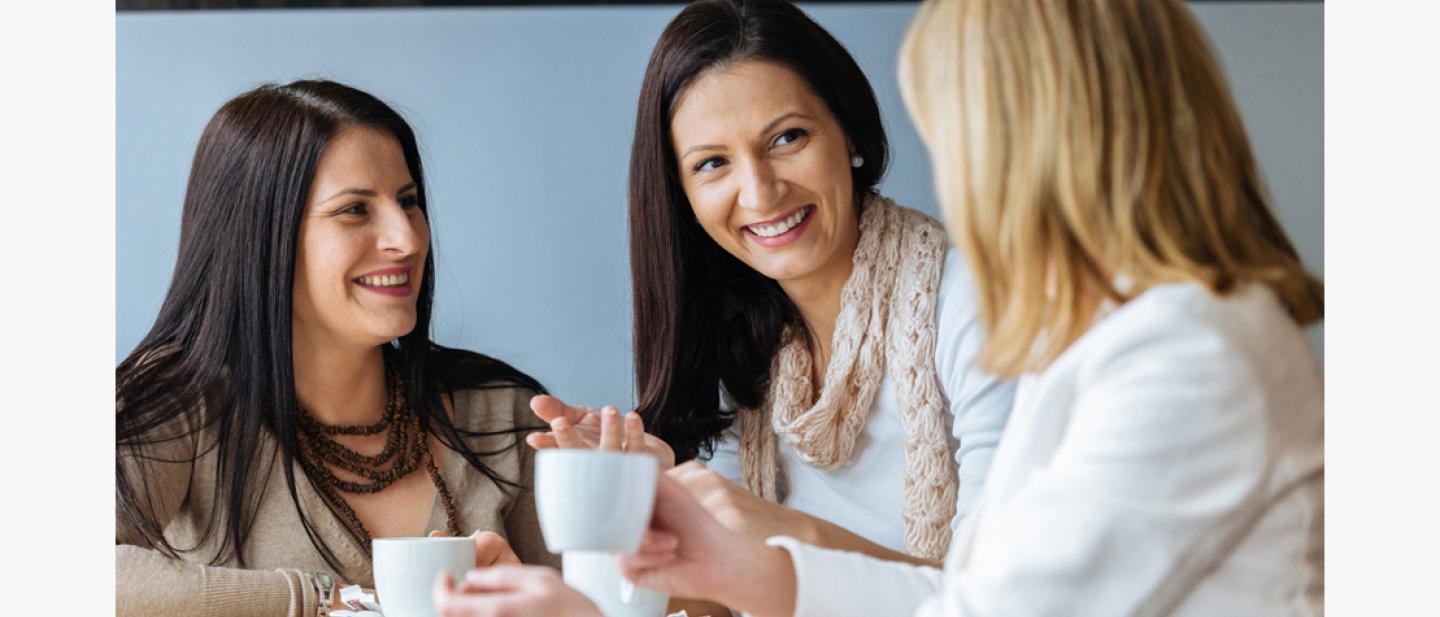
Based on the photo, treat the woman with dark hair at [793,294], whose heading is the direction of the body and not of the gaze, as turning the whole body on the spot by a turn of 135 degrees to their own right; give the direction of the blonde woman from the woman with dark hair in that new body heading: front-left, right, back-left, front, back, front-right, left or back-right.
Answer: back

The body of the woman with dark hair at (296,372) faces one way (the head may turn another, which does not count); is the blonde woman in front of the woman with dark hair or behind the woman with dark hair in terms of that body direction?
in front

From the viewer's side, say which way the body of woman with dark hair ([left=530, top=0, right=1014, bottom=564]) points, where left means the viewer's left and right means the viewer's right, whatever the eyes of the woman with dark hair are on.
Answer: facing the viewer and to the left of the viewer

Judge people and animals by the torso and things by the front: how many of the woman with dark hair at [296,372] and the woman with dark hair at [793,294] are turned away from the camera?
0

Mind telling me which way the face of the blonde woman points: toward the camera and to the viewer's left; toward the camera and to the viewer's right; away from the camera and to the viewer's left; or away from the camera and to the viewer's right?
away from the camera and to the viewer's left

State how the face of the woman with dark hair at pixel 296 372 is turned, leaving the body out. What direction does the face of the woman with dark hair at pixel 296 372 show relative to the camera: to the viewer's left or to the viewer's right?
to the viewer's right

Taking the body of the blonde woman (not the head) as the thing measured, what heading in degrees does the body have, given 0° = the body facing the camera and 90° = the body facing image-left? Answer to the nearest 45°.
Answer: approximately 135°

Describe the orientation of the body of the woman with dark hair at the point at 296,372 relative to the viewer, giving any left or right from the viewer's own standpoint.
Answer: facing the viewer and to the right of the viewer

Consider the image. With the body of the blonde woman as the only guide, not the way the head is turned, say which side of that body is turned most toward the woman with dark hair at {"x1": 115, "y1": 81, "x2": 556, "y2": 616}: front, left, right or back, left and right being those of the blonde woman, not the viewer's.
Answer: front
